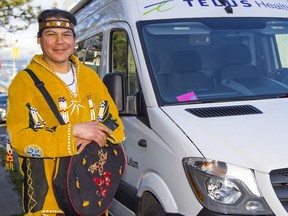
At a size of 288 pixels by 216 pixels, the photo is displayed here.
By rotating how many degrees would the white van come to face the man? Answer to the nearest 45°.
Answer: approximately 90° to its right

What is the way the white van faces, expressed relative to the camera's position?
facing the viewer and to the right of the viewer
